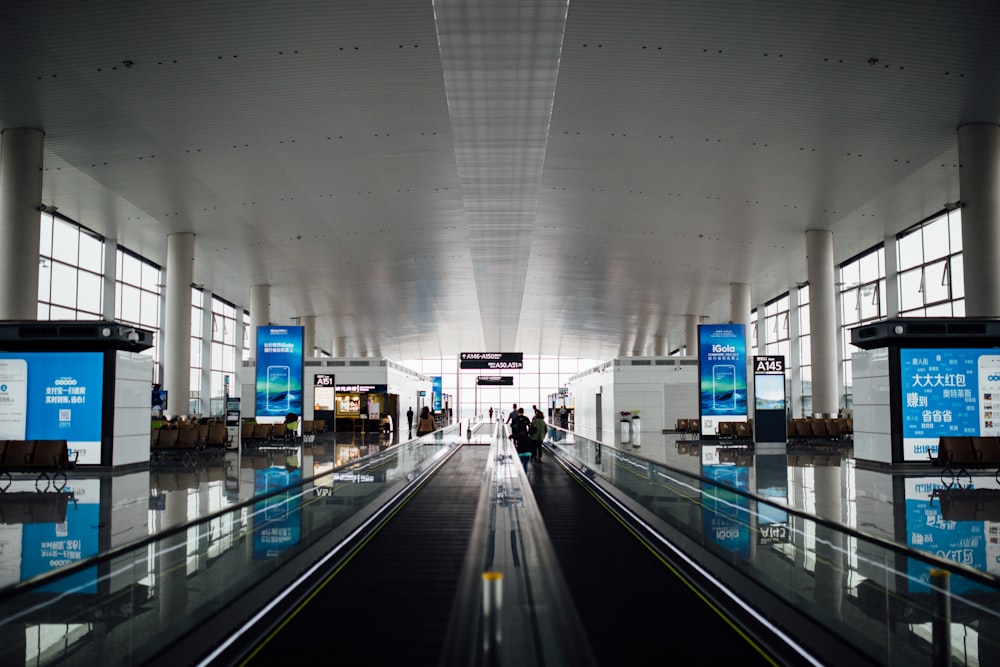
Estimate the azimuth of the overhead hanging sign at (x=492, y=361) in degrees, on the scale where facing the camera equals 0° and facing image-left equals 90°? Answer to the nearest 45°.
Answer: approximately 0°

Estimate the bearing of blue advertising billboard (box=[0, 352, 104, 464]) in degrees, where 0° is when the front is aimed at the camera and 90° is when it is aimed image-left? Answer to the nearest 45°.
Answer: approximately 0°

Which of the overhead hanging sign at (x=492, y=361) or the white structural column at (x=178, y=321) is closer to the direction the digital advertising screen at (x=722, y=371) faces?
the white structural column

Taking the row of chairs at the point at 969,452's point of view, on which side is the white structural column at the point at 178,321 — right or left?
on its right

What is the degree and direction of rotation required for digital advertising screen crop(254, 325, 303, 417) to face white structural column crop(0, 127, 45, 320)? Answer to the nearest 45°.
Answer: approximately 45° to its right

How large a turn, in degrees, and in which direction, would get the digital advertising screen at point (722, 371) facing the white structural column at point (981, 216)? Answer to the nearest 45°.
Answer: approximately 45° to its left

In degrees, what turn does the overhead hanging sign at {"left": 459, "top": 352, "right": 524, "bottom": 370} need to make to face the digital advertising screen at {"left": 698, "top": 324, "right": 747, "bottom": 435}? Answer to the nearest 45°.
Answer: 0° — it already faces it

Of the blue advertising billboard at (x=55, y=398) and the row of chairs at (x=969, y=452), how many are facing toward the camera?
2

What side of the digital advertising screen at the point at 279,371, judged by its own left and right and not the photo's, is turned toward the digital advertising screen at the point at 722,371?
left
